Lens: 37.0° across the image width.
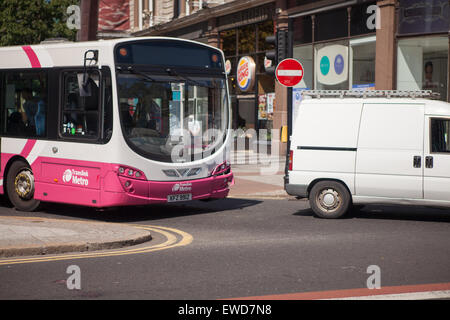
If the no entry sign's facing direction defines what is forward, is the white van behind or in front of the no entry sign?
in front

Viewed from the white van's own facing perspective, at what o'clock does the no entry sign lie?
The no entry sign is roughly at 8 o'clock from the white van.

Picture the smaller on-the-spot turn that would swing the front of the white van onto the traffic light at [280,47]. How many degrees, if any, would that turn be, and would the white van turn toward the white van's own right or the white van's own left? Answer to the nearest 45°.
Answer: approximately 135° to the white van's own left

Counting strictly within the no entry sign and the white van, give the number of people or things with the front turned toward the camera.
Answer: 1

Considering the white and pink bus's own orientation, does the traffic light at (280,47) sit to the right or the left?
on its left

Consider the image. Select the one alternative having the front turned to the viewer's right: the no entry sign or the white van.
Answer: the white van

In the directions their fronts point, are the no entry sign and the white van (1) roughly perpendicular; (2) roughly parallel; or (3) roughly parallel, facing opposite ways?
roughly perpendicular

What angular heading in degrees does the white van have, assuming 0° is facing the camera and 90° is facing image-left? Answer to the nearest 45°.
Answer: approximately 270°

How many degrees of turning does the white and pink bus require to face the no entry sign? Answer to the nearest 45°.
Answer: approximately 90° to its left

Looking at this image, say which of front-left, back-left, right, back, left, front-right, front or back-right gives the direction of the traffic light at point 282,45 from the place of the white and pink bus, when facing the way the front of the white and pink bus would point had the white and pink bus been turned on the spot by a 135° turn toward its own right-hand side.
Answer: back-right

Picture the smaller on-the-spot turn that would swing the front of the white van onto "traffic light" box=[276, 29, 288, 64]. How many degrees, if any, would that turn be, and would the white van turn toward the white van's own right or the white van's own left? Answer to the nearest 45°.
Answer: approximately 135° to the white van's own left

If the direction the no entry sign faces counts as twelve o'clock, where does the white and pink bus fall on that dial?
The white and pink bus is roughly at 1 o'clock from the no entry sign.
